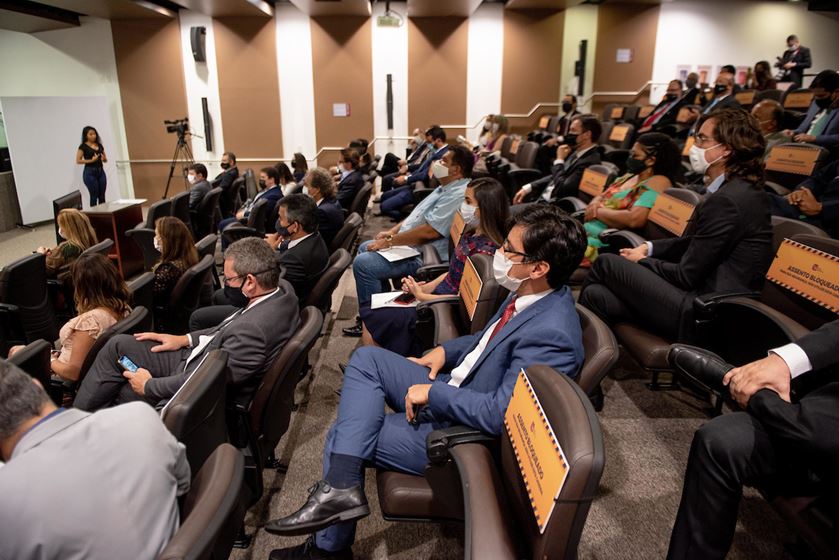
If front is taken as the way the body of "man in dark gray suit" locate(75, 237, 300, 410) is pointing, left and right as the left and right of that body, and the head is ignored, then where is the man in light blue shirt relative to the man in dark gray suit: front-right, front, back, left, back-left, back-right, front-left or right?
back-right

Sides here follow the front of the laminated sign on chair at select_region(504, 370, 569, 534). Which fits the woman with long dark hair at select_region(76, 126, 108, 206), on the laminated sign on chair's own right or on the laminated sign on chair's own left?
on the laminated sign on chair's own right

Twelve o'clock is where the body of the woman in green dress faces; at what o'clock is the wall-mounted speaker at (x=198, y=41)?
The wall-mounted speaker is roughly at 1 o'clock from the woman in green dress.

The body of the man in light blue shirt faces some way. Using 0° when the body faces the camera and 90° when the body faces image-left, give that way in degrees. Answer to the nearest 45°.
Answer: approximately 90°

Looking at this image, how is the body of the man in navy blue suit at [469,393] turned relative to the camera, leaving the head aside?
to the viewer's left

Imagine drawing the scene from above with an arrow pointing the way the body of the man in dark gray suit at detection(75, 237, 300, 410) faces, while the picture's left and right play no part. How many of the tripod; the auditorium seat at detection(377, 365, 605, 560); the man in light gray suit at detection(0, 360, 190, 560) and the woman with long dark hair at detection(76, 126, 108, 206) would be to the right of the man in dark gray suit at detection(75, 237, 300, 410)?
2

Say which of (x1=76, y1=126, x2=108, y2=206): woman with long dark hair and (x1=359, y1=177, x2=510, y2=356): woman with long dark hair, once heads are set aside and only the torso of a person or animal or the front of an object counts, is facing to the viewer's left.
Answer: (x1=359, y1=177, x2=510, y2=356): woman with long dark hair

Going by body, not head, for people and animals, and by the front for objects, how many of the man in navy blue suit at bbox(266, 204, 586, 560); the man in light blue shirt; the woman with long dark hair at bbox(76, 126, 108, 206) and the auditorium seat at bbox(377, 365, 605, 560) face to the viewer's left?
3

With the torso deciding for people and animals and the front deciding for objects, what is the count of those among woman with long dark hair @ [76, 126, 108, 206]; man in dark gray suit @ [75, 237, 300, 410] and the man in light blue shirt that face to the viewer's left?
2

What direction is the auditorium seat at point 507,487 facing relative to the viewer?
to the viewer's left

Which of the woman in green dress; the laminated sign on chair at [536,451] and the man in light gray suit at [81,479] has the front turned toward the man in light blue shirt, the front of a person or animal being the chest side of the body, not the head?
the woman in green dress

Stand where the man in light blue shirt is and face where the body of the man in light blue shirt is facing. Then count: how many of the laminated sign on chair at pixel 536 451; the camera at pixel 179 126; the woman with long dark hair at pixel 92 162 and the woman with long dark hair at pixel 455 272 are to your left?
2

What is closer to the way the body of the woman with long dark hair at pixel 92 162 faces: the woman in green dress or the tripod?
the woman in green dress

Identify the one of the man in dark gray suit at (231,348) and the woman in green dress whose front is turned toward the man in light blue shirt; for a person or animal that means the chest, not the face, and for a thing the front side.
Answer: the woman in green dress
